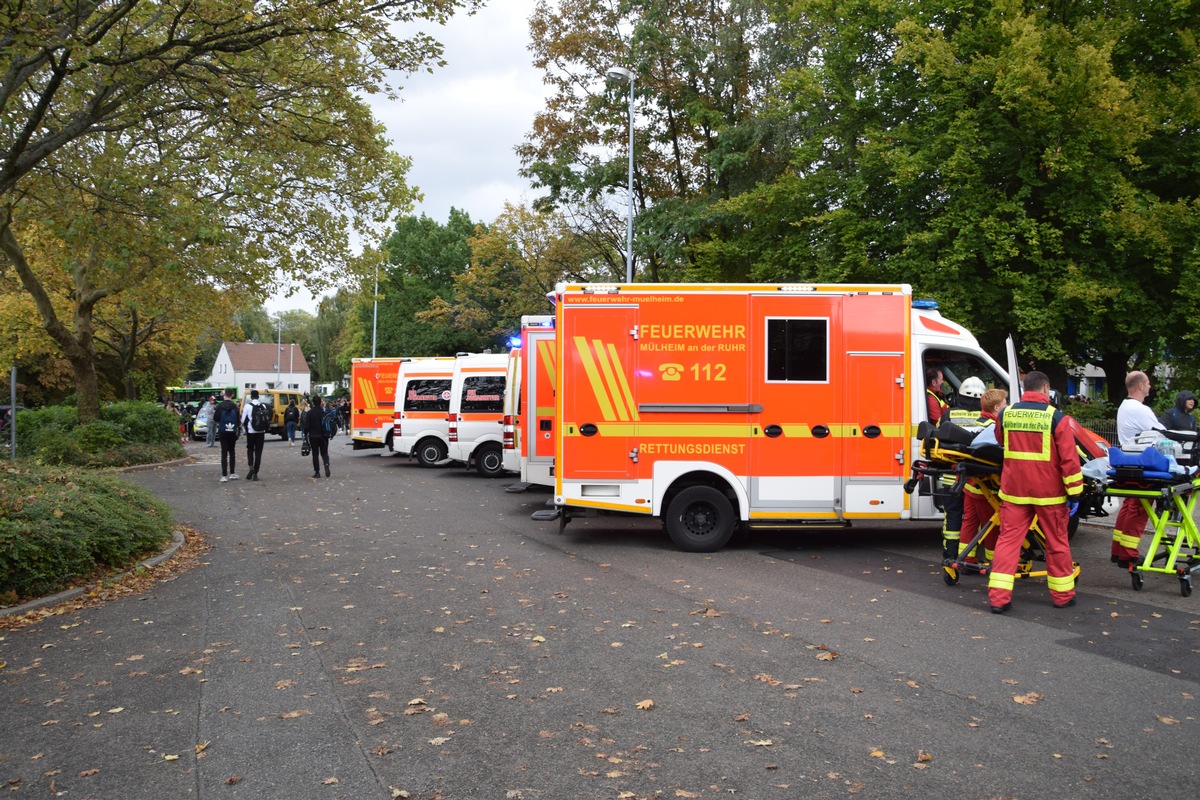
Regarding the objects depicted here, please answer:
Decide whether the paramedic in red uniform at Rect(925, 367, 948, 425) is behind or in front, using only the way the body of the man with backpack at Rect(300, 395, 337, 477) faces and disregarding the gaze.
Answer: behind

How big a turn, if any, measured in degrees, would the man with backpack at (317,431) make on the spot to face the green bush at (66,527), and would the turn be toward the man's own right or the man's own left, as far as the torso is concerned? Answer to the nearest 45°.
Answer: approximately 180°

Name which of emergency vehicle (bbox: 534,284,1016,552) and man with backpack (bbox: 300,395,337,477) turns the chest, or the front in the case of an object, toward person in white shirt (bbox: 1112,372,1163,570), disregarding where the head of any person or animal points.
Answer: the emergency vehicle

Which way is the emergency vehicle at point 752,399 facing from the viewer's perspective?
to the viewer's right

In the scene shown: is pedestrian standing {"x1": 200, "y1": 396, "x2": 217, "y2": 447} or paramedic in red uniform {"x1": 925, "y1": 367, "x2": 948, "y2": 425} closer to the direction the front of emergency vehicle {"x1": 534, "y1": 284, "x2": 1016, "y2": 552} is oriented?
the paramedic in red uniform

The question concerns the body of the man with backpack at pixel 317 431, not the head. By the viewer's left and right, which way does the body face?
facing away from the viewer

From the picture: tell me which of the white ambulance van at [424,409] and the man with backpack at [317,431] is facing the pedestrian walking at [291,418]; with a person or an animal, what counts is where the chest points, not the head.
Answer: the man with backpack
